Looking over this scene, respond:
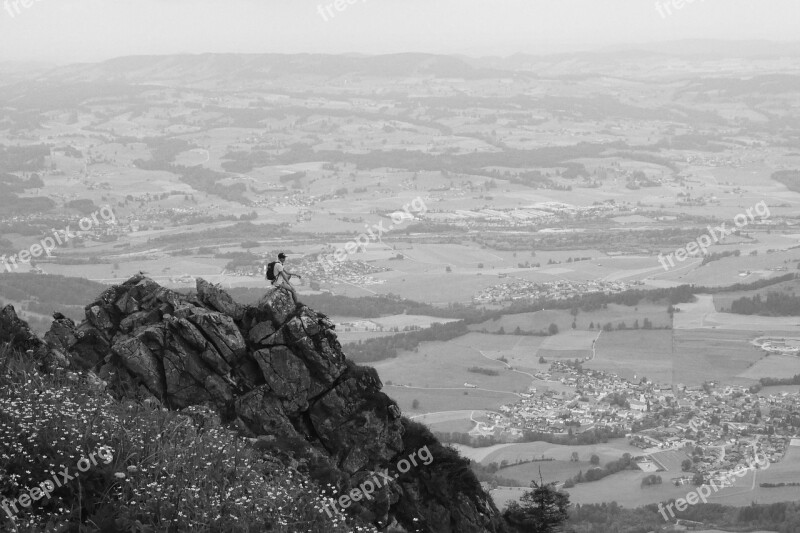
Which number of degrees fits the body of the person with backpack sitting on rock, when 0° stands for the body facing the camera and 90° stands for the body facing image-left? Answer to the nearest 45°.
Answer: approximately 270°

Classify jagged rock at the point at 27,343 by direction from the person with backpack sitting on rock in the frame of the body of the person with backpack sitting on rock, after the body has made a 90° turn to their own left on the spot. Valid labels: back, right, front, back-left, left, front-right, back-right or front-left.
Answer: left
